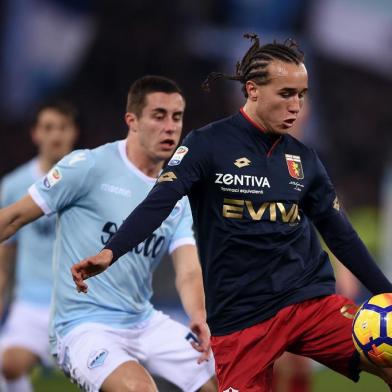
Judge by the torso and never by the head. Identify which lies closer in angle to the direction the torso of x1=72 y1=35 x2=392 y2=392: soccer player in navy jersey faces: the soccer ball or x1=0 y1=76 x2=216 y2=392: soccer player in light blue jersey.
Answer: the soccer ball

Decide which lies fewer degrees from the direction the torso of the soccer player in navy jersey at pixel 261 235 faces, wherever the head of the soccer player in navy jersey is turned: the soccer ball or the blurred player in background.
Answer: the soccer ball

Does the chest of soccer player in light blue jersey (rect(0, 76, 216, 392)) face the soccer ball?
yes

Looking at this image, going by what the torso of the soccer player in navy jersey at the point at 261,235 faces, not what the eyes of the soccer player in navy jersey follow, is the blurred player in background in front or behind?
behind

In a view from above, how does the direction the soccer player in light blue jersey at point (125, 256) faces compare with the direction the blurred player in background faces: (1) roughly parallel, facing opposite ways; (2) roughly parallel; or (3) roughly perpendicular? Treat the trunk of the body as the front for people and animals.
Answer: roughly parallel

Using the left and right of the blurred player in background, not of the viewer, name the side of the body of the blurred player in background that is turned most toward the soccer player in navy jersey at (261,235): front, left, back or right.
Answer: front

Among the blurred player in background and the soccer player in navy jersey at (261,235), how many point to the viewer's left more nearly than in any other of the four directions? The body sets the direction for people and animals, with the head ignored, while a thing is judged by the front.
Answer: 0

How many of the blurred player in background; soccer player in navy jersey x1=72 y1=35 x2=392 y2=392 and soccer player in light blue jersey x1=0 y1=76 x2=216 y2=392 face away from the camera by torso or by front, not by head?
0

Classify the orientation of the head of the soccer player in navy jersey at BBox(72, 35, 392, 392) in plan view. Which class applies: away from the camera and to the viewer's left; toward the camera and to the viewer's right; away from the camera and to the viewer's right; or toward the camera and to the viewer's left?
toward the camera and to the viewer's right

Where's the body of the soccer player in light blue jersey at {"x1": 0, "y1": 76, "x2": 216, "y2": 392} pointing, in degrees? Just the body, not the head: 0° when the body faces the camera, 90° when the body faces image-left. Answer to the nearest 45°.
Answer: approximately 315°

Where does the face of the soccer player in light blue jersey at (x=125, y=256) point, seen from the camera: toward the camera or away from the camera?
toward the camera

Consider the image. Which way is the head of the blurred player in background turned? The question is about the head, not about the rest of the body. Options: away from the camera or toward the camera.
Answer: toward the camera
